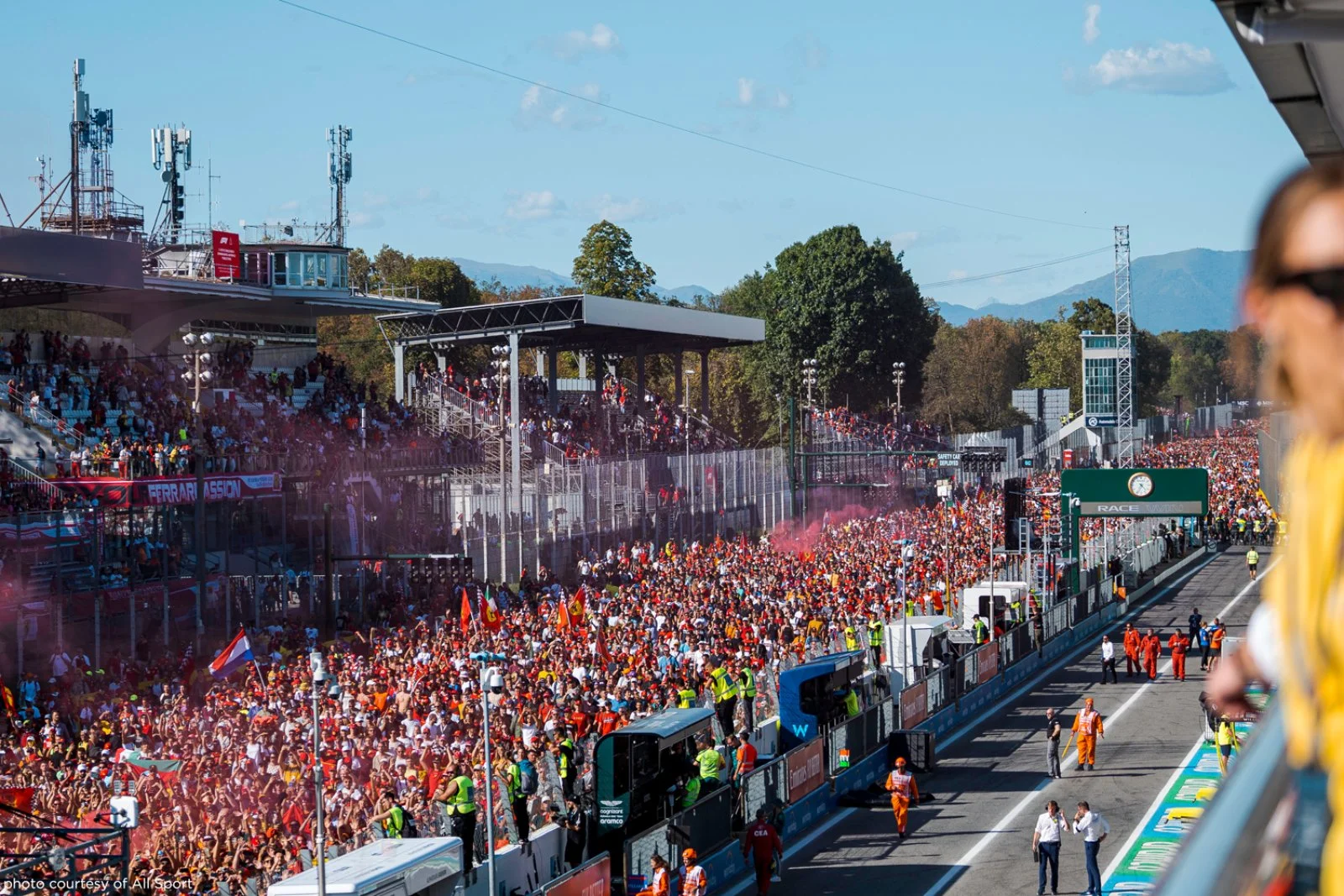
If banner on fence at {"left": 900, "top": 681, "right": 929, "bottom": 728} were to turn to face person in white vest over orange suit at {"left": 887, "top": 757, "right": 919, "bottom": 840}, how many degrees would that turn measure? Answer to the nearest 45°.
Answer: approximately 45° to its right

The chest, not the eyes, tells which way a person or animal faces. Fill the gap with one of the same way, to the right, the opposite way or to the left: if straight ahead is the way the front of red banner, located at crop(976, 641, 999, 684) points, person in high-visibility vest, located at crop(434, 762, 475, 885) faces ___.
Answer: the opposite way

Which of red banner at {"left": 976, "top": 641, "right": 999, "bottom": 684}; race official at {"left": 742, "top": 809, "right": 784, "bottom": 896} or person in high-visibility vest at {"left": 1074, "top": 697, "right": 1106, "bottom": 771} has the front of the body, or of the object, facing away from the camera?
the race official

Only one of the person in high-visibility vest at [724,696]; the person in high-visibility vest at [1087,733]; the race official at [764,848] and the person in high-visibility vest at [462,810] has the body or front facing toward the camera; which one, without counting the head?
the person in high-visibility vest at [1087,733]

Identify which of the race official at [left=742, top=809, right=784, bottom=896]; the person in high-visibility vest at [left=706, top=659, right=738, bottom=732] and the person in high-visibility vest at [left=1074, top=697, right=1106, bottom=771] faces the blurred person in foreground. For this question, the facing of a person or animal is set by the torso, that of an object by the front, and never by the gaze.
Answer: the person in high-visibility vest at [left=1074, top=697, right=1106, bottom=771]

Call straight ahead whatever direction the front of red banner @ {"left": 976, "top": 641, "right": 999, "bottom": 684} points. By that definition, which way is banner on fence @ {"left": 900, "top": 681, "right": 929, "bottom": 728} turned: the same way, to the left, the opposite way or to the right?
the same way

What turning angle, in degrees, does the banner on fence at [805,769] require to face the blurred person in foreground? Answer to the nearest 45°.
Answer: approximately 45° to its right

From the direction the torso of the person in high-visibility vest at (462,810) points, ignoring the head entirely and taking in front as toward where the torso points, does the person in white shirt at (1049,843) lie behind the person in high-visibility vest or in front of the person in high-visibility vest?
behind

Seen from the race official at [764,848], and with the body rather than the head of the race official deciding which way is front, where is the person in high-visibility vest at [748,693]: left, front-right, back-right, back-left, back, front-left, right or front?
front

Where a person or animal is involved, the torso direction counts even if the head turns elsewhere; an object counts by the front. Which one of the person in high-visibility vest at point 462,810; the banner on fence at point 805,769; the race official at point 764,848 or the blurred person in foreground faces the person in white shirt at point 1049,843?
the banner on fence

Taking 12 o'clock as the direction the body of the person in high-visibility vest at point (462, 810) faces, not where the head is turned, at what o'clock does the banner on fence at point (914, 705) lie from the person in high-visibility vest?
The banner on fence is roughly at 3 o'clock from the person in high-visibility vest.

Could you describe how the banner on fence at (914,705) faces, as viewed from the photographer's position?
facing the viewer and to the right of the viewer

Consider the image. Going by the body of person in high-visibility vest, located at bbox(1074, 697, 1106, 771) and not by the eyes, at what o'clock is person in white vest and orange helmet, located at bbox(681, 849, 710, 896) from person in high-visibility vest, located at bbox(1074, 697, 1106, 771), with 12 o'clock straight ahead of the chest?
person in white vest and orange helmet, located at bbox(681, 849, 710, 896) is roughly at 1 o'clock from person in high-visibility vest, located at bbox(1074, 697, 1106, 771).

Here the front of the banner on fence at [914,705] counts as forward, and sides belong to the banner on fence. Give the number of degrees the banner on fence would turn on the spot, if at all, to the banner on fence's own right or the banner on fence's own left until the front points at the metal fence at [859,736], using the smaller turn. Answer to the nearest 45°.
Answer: approximately 45° to the banner on fence's own right

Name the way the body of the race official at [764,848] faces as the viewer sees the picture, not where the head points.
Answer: away from the camera

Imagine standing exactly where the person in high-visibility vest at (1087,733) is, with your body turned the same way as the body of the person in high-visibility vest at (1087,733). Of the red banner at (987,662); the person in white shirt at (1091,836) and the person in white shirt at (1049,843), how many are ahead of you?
2

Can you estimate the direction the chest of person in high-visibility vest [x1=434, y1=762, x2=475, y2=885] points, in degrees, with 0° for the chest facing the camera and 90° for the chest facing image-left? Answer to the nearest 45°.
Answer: approximately 135°

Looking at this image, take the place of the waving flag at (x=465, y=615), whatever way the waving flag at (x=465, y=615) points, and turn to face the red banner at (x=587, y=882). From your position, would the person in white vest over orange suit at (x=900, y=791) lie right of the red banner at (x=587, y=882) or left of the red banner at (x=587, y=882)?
left

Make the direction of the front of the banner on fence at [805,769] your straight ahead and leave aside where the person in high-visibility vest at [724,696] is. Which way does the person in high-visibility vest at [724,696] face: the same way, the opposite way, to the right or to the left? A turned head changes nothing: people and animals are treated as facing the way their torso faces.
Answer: the opposite way
